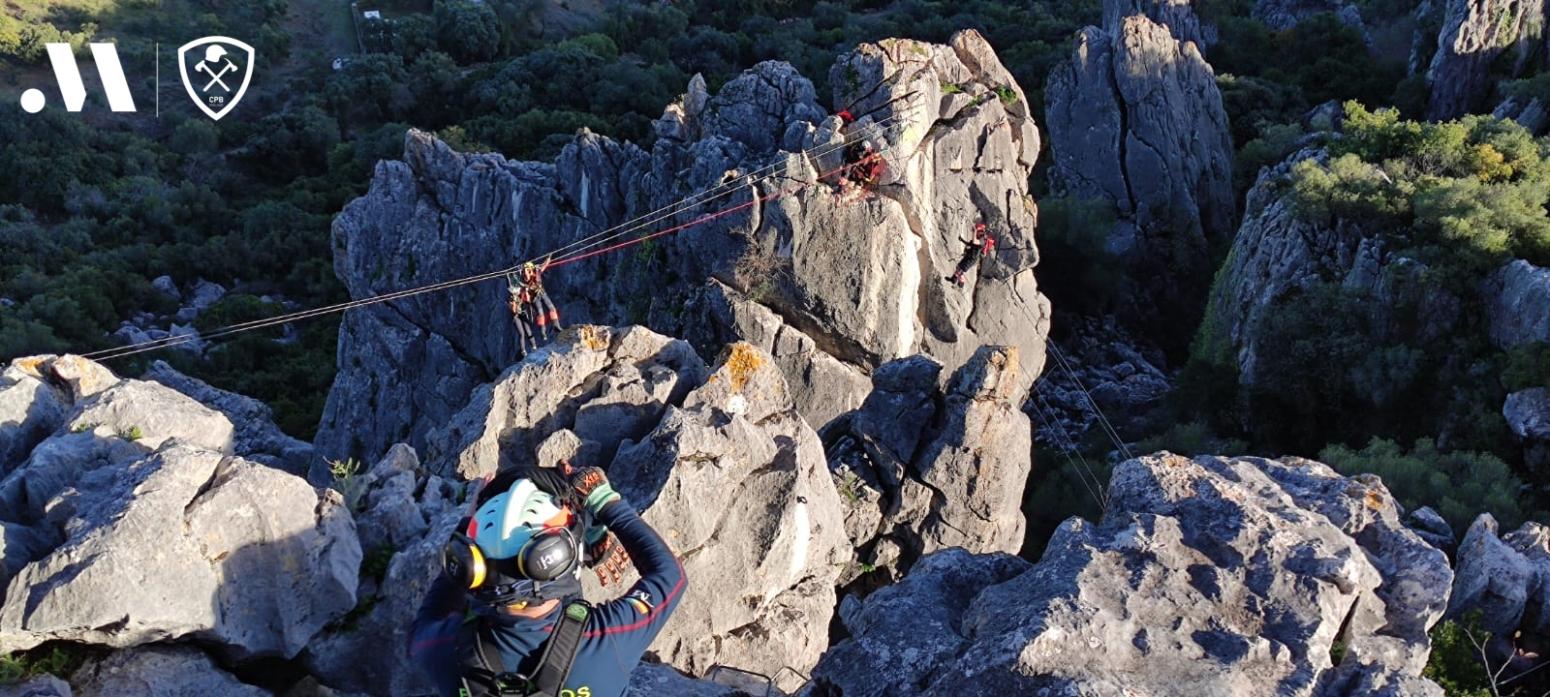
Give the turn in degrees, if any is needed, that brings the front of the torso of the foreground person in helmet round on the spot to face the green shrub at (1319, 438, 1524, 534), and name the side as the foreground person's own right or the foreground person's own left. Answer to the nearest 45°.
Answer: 0° — they already face it

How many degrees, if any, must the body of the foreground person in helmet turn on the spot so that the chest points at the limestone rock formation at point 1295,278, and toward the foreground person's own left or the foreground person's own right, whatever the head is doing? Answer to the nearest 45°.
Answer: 0° — they already face it

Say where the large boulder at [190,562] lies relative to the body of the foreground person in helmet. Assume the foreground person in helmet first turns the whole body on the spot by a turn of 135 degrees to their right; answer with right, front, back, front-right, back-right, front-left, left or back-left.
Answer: back-right

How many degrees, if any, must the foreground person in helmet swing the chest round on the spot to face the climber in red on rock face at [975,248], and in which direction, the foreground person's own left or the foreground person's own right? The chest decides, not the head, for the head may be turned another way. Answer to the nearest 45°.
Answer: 0° — they already face them

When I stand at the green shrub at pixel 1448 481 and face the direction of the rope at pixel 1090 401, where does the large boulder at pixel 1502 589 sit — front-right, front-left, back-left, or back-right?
back-left

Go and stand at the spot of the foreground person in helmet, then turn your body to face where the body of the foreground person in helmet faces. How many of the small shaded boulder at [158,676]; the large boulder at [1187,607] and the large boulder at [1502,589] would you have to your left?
1

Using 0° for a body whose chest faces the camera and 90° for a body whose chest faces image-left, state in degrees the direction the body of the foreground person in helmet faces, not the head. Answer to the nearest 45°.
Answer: approximately 225°

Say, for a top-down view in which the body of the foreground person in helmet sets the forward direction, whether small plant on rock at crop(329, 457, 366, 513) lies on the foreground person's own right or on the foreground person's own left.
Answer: on the foreground person's own left

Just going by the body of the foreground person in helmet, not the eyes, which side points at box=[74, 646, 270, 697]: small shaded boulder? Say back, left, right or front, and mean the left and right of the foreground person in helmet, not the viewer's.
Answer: left

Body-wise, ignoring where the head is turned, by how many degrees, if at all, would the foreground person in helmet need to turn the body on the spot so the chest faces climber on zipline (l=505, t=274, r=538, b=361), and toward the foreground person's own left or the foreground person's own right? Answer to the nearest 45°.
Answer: approximately 45° to the foreground person's own left
